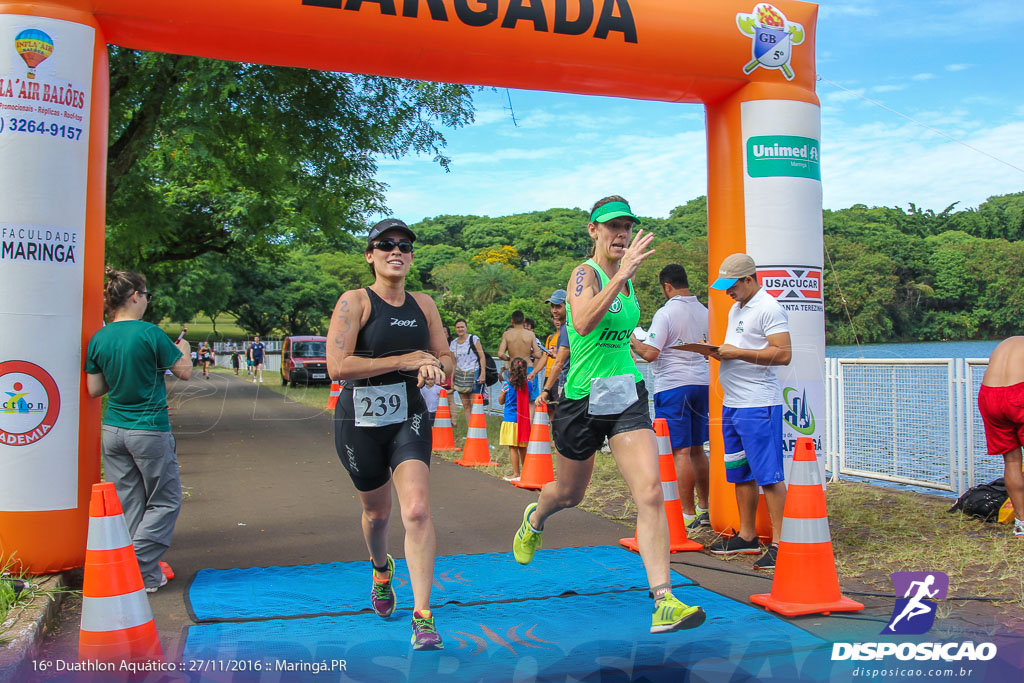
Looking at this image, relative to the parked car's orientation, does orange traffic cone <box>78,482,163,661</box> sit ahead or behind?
ahead

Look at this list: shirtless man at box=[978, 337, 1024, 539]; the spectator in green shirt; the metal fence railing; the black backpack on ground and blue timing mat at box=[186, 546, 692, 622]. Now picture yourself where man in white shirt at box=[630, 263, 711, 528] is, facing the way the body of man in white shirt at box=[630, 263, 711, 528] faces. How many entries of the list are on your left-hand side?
2

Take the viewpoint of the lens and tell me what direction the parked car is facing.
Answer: facing the viewer

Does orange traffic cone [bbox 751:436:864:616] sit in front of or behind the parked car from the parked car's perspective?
in front

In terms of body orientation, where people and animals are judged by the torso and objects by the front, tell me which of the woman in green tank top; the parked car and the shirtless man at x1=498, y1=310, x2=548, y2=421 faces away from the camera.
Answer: the shirtless man

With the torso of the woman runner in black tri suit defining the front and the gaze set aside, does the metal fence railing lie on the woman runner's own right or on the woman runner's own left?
on the woman runner's own left

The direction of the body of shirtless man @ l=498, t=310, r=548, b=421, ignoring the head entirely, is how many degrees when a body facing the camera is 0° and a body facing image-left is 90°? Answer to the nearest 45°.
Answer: approximately 180°

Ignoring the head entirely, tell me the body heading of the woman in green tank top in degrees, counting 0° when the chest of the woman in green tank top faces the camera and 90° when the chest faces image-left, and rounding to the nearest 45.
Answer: approximately 315°

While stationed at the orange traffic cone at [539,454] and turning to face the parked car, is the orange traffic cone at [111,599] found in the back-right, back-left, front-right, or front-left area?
back-left
